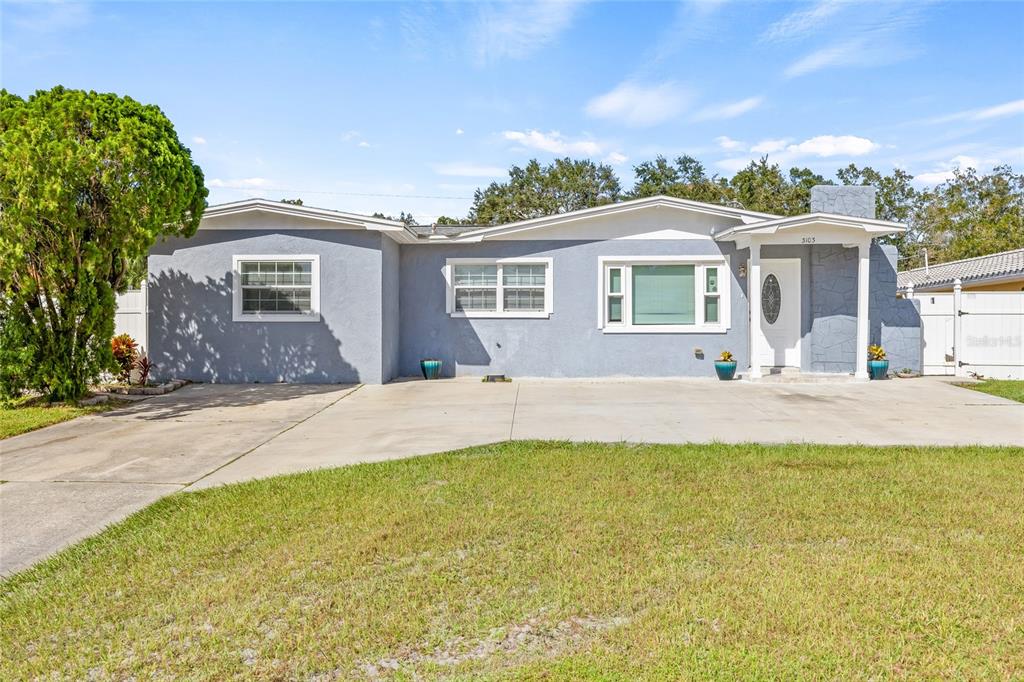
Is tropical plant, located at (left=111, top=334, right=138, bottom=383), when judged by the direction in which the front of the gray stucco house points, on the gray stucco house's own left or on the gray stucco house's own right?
on the gray stucco house's own right

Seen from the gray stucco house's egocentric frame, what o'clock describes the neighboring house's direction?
The neighboring house is roughly at 8 o'clock from the gray stucco house.

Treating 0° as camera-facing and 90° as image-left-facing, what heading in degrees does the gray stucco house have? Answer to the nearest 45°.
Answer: approximately 0°

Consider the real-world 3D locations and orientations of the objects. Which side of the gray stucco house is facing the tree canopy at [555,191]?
back

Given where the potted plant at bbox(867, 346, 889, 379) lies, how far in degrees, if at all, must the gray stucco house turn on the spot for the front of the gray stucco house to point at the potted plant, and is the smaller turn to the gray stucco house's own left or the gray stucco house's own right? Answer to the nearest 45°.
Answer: approximately 90° to the gray stucco house's own left

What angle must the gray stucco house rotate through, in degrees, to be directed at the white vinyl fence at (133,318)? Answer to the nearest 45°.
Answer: approximately 90° to its right

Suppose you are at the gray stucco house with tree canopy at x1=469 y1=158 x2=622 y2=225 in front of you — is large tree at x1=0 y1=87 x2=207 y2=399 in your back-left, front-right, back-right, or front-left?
back-left

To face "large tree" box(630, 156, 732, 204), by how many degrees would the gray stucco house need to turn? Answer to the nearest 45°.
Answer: approximately 180°
